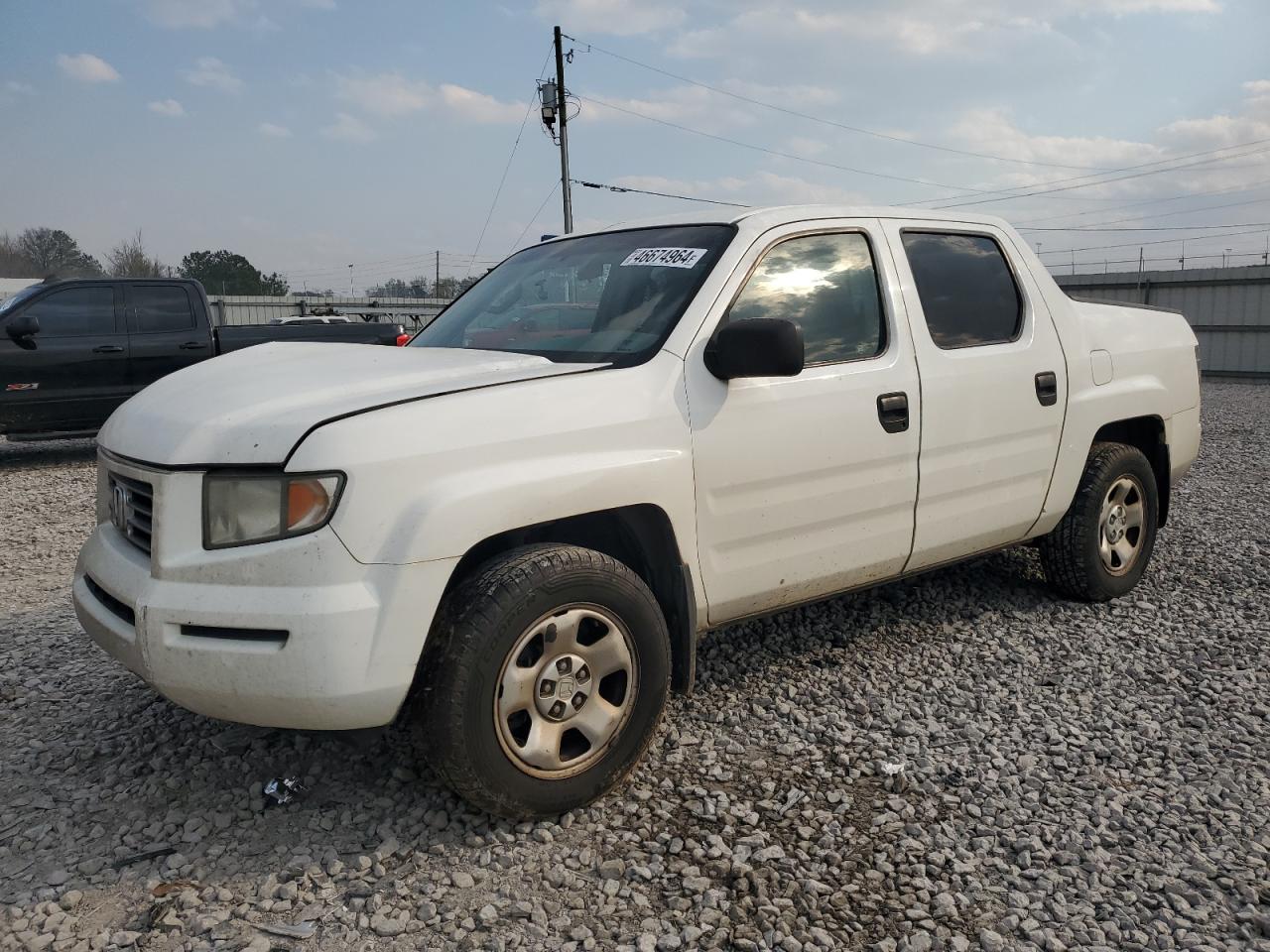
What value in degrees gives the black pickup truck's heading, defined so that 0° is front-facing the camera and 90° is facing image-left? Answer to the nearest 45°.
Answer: approximately 90°

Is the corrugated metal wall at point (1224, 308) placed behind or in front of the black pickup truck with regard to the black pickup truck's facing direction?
behind

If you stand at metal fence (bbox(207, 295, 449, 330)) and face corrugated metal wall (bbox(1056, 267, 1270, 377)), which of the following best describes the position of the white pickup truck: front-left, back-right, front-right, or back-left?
front-right

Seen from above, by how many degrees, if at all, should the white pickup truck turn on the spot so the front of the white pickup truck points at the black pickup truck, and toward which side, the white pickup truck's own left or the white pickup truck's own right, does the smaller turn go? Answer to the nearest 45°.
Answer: approximately 90° to the white pickup truck's own right

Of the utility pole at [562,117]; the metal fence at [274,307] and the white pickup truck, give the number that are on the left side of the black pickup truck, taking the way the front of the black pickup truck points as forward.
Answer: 1

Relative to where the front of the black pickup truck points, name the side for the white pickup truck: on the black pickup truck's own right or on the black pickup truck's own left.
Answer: on the black pickup truck's own left

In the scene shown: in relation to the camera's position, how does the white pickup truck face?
facing the viewer and to the left of the viewer

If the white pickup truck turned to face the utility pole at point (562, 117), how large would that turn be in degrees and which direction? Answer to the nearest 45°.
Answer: approximately 135° to its right

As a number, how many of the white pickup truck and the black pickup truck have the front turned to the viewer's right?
0

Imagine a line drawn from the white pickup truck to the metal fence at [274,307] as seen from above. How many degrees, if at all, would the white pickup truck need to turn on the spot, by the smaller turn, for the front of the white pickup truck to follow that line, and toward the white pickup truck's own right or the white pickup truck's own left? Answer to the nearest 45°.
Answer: approximately 135° to the white pickup truck's own right

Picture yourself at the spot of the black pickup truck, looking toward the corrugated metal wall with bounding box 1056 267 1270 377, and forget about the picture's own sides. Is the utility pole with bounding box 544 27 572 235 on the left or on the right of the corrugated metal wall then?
left

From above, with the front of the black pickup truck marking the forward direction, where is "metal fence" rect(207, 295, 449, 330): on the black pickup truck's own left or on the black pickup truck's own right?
on the black pickup truck's own right
